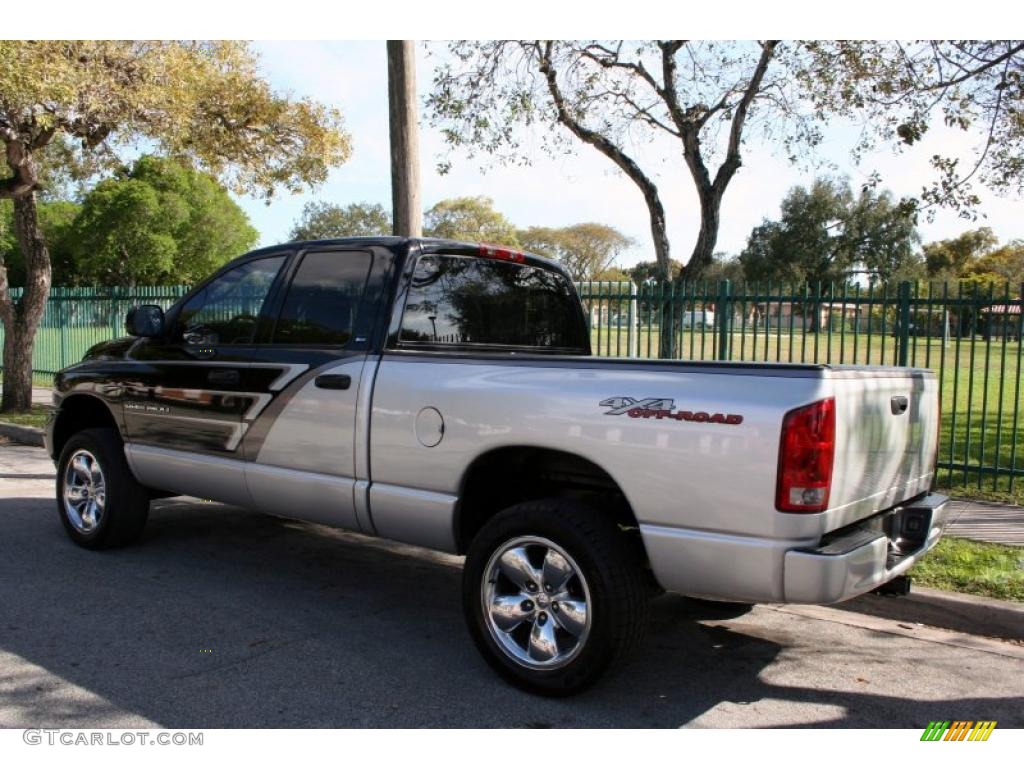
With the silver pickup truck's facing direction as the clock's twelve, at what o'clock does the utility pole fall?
The utility pole is roughly at 1 o'clock from the silver pickup truck.

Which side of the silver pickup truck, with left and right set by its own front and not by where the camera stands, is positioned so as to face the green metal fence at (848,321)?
right

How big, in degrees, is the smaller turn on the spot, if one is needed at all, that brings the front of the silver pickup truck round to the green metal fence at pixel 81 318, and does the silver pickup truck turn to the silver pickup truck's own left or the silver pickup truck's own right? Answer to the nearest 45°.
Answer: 0° — it already faces it

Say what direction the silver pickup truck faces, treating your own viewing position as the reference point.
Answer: facing away from the viewer and to the left of the viewer
